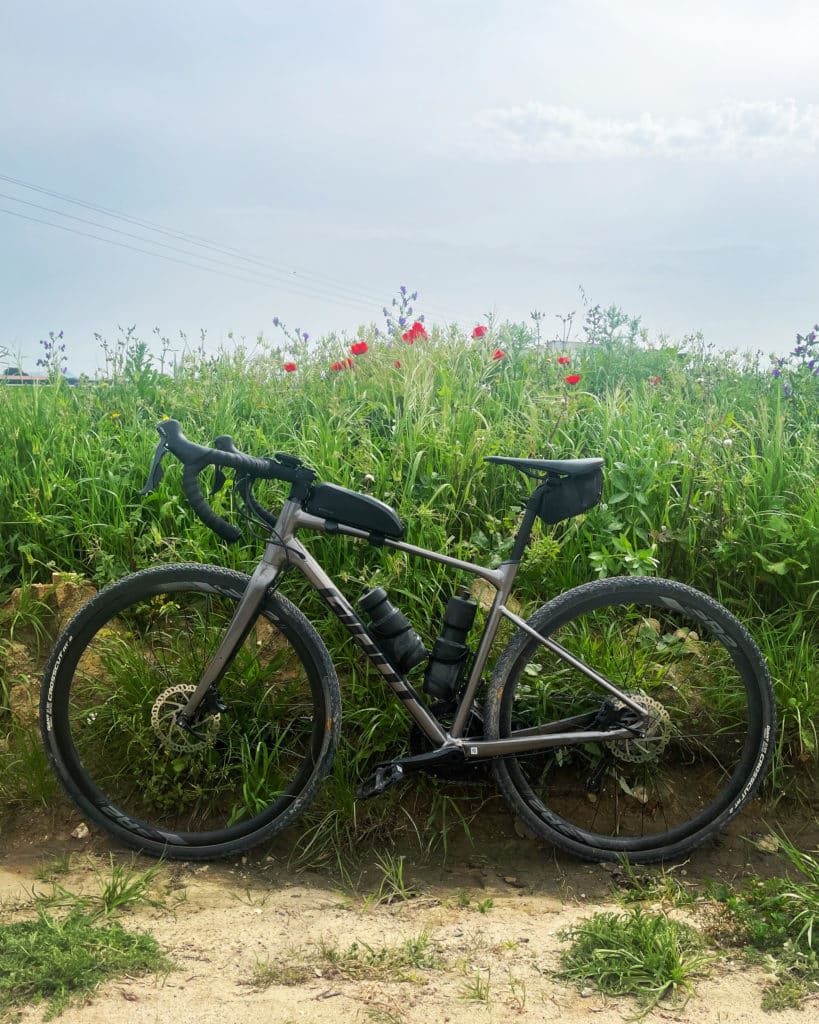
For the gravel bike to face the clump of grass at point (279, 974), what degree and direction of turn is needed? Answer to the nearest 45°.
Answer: approximately 90° to its left

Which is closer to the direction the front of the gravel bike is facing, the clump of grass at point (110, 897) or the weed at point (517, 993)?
the clump of grass

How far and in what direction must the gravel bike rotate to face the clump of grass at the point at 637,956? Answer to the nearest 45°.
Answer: approximately 135° to its left

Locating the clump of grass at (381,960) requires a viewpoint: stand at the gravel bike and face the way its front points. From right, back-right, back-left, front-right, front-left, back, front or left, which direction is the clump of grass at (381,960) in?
left

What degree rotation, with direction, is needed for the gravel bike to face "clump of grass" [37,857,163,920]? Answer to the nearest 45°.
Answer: approximately 45° to its left

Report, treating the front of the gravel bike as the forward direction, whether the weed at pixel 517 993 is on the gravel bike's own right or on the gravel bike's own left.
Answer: on the gravel bike's own left

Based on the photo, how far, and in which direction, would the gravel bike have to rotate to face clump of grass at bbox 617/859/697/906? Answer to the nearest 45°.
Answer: approximately 180°

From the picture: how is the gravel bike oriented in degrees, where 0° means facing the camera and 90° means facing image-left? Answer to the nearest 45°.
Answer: approximately 90°
